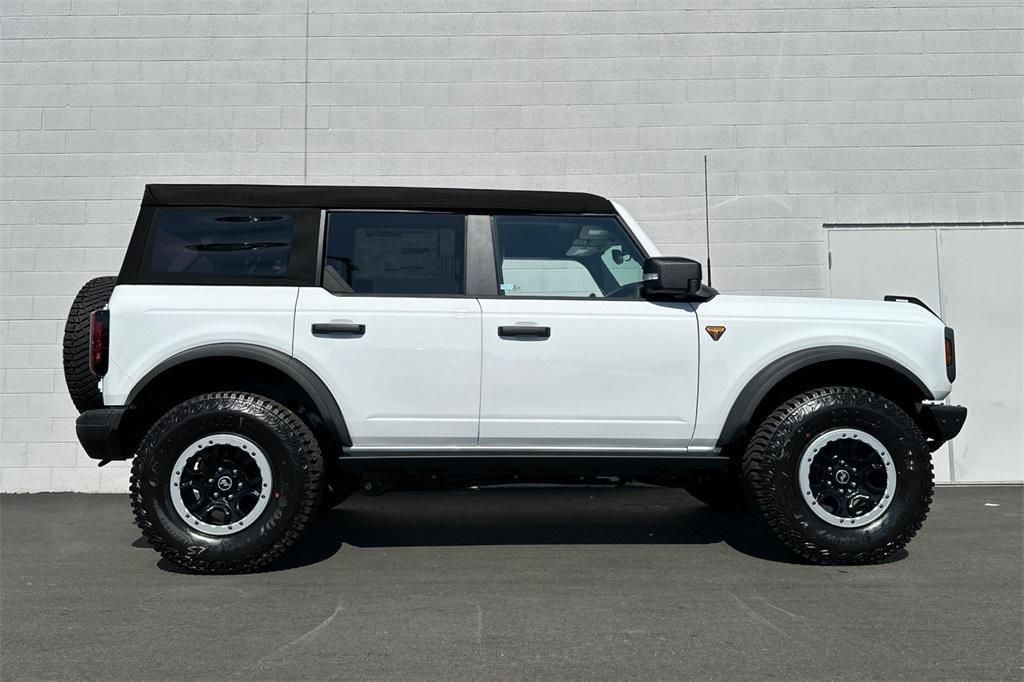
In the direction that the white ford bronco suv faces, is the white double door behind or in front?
in front

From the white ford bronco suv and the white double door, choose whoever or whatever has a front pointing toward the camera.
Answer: the white double door

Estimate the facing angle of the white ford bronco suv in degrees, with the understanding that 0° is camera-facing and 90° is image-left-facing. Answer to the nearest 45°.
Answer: approximately 270°

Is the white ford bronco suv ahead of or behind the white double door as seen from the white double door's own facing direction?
ahead

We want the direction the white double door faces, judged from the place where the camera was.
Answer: facing the viewer

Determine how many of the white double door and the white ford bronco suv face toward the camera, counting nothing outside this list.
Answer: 1
